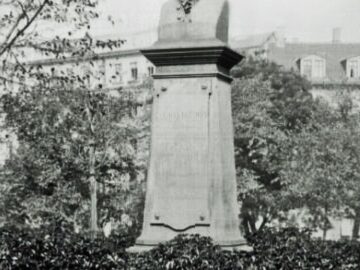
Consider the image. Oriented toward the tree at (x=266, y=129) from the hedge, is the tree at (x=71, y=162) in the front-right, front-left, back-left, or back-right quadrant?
front-left

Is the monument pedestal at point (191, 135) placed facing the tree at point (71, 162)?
no

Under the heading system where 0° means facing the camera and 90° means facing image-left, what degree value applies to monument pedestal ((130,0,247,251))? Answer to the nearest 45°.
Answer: approximately 0°

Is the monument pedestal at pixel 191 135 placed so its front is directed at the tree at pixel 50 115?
no

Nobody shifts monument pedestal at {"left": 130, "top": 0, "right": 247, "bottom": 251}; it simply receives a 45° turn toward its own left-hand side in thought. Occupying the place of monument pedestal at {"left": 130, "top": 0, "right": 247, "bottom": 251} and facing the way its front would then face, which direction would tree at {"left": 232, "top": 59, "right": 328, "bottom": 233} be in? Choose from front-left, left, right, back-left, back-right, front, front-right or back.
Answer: back-left
